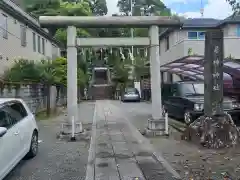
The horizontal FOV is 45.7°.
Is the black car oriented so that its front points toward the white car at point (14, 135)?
no

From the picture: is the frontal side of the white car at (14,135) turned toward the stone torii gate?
no

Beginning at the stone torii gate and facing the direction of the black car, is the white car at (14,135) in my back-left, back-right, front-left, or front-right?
back-right

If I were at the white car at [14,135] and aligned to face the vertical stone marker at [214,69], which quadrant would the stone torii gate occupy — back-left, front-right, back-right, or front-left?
front-left

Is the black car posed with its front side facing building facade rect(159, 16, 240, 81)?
no

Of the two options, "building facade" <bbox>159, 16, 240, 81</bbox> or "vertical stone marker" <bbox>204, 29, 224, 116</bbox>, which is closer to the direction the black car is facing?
the vertical stone marker

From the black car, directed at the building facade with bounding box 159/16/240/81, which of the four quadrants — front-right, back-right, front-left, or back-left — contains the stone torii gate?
back-left

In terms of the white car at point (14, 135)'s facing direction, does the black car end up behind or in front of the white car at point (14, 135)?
behind

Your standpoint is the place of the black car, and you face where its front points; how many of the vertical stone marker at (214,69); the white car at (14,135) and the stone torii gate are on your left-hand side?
0

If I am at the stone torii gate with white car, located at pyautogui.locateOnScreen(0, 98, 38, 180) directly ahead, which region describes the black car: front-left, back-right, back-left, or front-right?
back-left

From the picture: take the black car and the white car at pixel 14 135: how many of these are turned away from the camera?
0

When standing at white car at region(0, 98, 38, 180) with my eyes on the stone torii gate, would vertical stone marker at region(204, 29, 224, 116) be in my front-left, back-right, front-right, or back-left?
front-right
